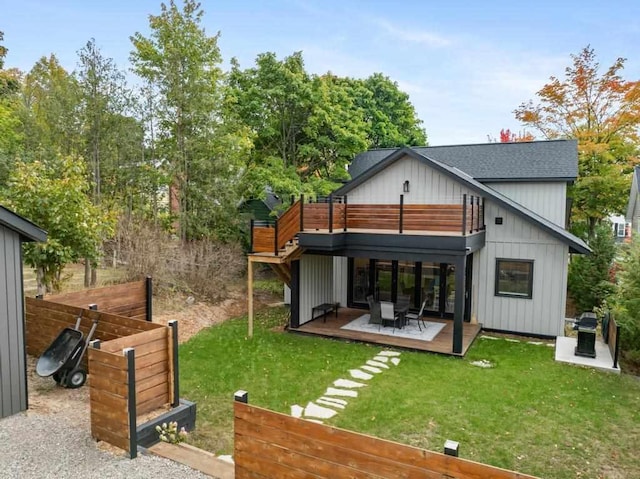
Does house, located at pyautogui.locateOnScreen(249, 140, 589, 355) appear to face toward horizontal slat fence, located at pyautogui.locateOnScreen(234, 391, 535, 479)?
yes

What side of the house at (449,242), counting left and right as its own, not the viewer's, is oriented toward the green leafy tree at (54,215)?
right

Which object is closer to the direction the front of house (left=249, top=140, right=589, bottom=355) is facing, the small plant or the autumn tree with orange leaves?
the small plant

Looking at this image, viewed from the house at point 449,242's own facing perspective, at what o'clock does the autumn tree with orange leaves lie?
The autumn tree with orange leaves is roughly at 7 o'clock from the house.

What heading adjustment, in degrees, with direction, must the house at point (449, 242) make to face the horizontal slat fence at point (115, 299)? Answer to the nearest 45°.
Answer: approximately 45° to its right

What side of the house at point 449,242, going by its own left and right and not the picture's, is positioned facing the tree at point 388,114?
back

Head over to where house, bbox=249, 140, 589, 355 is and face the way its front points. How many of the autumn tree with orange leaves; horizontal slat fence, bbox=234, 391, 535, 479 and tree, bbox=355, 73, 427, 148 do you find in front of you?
1

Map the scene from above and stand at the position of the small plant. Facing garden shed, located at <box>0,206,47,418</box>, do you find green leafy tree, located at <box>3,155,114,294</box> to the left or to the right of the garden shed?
right

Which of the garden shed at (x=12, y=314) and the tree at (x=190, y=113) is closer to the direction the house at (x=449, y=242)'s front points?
the garden shed

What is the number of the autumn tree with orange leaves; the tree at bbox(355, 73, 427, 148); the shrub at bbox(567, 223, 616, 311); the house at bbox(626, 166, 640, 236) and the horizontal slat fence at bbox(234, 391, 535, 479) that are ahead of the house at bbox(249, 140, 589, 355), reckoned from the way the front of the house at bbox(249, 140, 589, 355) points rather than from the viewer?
1

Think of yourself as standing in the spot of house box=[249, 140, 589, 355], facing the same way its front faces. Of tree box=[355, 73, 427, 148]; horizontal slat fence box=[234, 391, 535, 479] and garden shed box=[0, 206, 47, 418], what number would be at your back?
1

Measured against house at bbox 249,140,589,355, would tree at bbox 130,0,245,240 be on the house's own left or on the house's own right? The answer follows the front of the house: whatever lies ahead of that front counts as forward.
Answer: on the house's own right

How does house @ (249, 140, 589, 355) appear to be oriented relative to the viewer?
toward the camera

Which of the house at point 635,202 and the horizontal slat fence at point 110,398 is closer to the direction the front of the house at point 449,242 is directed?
the horizontal slat fence

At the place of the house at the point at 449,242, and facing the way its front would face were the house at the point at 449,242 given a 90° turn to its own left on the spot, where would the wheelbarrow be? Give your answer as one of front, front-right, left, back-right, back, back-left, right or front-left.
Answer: back-right

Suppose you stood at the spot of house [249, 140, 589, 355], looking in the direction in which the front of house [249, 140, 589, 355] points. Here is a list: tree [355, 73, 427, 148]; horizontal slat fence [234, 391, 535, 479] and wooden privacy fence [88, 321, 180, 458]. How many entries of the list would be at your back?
1

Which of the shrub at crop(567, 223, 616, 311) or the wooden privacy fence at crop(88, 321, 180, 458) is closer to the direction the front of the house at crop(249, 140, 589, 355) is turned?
the wooden privacy fence

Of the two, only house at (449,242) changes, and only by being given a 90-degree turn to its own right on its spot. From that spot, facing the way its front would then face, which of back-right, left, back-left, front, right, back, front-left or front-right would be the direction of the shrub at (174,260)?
front

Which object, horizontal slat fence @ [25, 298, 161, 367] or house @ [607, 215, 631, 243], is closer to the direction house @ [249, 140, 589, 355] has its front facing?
the horizontal slat fence
